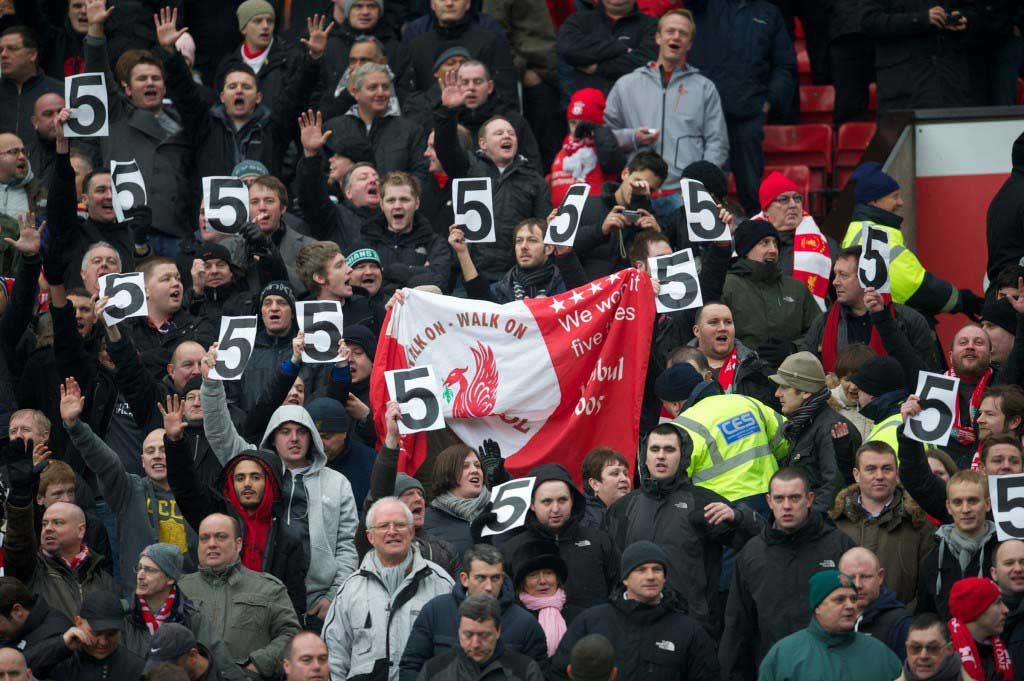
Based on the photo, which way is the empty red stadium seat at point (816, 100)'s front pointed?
toward the camera

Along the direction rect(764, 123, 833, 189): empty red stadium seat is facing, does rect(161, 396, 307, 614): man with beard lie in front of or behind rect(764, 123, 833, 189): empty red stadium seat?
in front

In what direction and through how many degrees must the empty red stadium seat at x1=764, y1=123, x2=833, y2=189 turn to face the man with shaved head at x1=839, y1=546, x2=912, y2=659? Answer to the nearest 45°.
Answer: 0° — it already faces them

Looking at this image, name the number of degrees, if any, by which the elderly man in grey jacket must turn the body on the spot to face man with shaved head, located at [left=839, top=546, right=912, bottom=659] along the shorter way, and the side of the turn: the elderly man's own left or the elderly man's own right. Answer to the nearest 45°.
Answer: approximately 90° to the elderly man's own left

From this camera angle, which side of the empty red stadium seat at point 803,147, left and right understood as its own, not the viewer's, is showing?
front

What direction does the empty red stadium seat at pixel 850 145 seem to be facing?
toward the camera

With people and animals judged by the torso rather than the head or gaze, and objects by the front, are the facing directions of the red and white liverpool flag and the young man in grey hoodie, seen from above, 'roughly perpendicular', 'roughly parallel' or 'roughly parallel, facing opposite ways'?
roughly parallel

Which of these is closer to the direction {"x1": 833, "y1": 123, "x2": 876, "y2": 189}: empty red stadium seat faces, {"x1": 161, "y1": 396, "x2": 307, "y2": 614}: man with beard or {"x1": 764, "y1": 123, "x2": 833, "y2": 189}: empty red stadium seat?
the man with beard

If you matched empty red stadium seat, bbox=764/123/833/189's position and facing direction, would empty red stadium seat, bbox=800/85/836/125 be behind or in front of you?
behind

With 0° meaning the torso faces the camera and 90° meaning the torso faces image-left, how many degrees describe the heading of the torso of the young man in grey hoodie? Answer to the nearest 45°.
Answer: approximately 0°

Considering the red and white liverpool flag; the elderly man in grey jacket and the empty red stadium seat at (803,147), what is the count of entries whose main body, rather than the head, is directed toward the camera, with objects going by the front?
3
